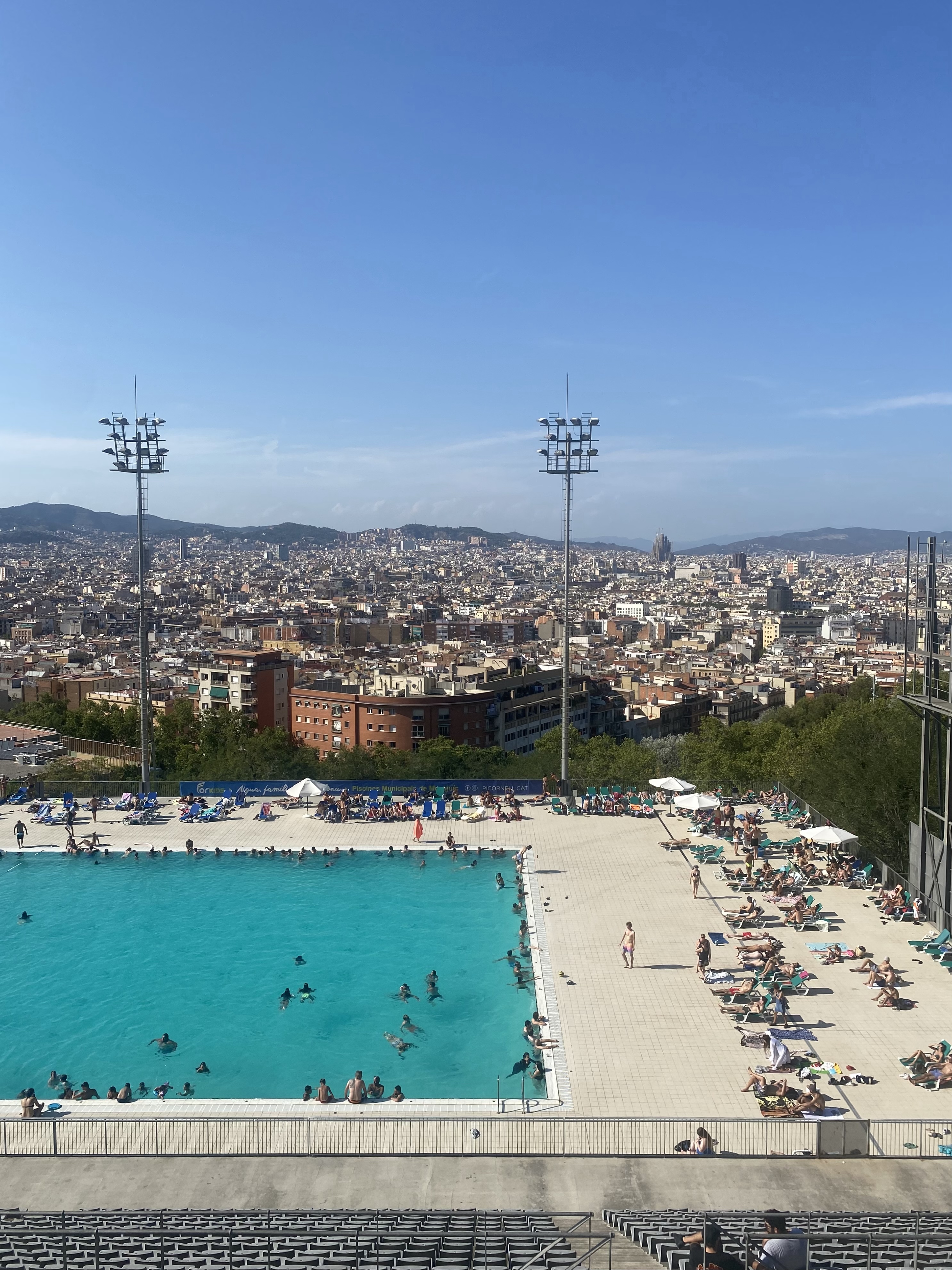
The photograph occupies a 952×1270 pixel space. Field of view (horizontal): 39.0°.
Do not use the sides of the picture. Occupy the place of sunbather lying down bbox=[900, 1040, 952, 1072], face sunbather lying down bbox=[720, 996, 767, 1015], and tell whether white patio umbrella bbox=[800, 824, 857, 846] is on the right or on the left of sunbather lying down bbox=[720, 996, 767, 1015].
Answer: right

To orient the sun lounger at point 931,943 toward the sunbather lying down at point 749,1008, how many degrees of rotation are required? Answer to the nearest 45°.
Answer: approximately 45° to its left

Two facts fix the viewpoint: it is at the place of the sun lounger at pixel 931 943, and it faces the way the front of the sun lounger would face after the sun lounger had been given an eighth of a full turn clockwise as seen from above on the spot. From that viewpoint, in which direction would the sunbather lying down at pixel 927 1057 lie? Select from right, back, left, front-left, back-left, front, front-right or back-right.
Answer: back-left

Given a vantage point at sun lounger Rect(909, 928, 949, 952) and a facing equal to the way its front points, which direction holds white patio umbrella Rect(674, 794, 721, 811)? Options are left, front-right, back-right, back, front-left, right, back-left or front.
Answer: front-right

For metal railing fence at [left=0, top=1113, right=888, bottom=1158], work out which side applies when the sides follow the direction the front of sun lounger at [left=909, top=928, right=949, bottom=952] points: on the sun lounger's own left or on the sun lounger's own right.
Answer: on the sun lounger's own left

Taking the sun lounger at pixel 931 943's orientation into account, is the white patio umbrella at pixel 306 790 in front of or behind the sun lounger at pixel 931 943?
in front

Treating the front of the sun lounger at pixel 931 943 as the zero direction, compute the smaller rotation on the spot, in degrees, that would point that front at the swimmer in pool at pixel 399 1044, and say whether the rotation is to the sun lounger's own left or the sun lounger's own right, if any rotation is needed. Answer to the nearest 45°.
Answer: approximately 45° to the sun lounger's own left

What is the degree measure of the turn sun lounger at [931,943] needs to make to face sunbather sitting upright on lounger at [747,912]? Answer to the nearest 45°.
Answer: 0° — it already faces them

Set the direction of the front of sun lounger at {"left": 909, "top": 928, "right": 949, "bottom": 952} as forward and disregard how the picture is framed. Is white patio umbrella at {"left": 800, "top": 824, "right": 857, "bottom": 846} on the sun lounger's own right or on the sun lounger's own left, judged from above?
on the sun lounger's own right

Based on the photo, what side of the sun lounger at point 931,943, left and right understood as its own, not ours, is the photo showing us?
left
